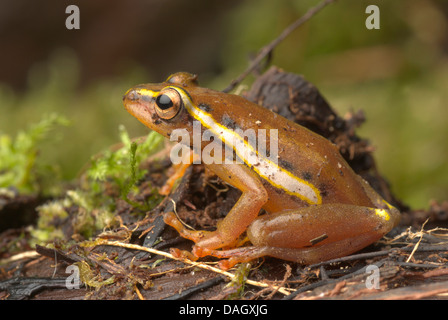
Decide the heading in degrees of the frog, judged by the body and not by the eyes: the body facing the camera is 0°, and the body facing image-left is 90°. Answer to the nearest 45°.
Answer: approximately 90°
